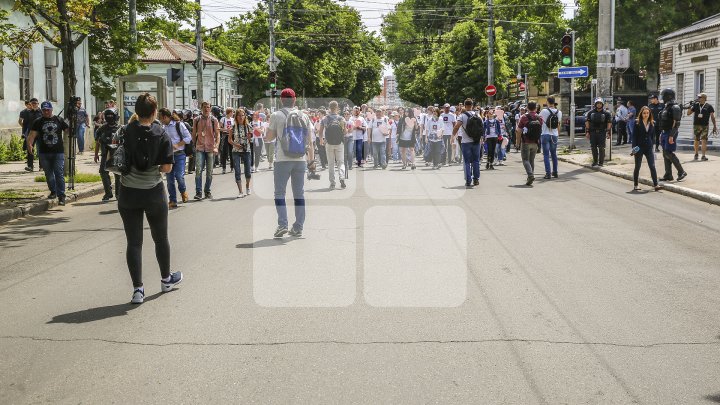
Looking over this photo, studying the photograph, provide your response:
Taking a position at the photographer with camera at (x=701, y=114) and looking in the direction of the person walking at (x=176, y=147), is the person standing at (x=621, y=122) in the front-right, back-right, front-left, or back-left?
back-right

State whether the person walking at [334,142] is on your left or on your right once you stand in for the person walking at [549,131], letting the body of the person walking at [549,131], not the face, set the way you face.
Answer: on your left

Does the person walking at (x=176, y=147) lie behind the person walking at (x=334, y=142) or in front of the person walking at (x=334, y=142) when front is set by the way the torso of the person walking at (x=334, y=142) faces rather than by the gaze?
behind

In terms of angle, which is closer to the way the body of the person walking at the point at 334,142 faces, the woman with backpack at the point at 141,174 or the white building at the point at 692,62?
the white building

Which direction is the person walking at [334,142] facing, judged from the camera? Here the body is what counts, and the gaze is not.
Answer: away from the camera

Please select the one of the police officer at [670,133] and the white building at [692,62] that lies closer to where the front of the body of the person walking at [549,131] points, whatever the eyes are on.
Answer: the white building

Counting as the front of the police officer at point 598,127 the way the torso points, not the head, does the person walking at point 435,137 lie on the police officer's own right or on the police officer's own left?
on the police officer's own right

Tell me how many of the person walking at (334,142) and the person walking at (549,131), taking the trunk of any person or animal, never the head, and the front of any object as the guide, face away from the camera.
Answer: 2

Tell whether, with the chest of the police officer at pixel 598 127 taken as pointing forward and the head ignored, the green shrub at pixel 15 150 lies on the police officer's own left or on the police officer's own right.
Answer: on the police officer's own right

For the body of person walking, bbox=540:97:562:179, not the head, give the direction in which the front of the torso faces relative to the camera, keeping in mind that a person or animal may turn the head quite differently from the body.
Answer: away from the camera

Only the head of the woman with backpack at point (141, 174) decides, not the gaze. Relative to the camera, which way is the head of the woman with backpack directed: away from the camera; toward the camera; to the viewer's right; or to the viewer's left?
away from the camera
